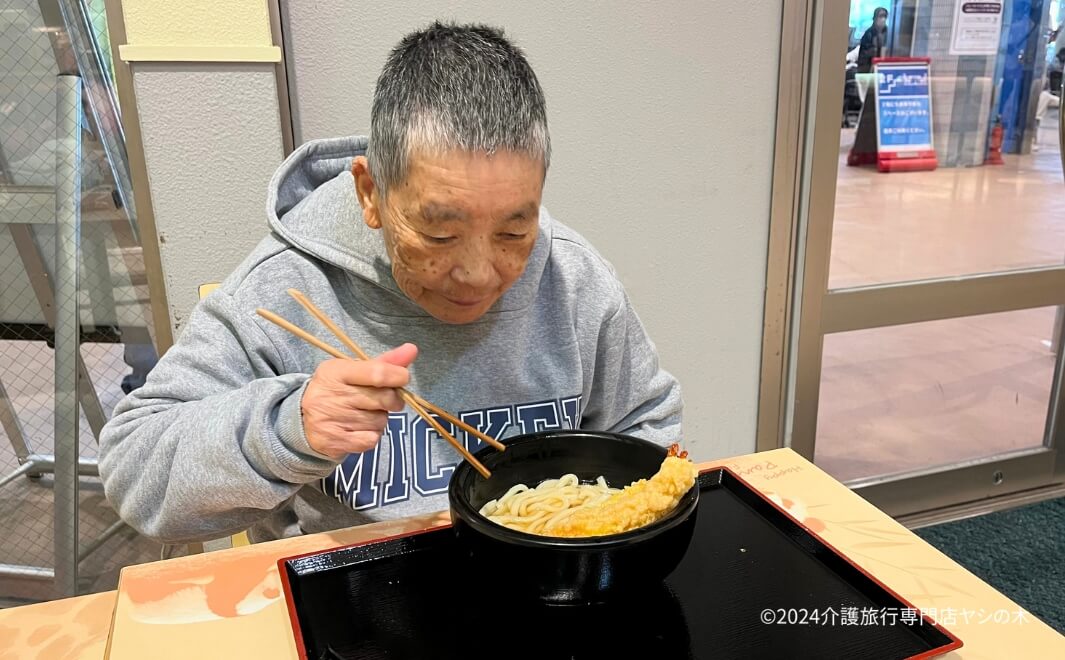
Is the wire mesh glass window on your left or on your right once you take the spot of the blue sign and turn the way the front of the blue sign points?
on your right

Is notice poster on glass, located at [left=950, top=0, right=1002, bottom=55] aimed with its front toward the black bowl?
yes

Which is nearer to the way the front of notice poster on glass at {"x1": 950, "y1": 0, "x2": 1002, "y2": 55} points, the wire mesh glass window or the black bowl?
the black bowl

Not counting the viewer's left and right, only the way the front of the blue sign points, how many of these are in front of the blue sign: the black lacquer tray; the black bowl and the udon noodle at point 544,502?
3

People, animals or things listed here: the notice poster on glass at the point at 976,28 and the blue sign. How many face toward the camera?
2

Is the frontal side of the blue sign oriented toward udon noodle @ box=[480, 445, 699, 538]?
yes

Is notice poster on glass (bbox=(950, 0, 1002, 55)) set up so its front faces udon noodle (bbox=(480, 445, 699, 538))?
yes

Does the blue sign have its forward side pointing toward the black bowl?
yes

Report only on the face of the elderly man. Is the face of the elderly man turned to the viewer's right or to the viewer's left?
to the viewer's right
